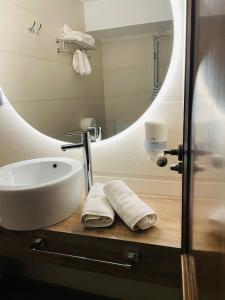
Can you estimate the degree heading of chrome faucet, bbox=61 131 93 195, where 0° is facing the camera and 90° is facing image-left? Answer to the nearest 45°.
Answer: approximately 90°

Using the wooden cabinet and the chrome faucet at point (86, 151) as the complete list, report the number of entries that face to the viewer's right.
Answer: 0

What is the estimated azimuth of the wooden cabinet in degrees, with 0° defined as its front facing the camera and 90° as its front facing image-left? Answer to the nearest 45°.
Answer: approximately 45°
